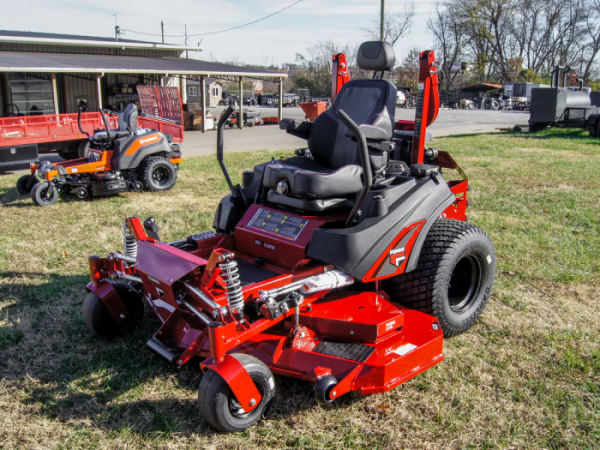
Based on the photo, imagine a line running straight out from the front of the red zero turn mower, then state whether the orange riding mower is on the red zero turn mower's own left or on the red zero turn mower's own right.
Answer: on the red zero turn mower's own right

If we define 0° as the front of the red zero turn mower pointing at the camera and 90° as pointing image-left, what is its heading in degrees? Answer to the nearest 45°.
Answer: approximately 45°

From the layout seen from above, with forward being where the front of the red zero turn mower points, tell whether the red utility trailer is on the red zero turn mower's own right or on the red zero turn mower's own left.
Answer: on the red zero turn mower's own right

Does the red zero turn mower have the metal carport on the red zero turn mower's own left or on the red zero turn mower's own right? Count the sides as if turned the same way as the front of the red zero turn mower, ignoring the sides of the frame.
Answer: on the red zero turn mower's own right
